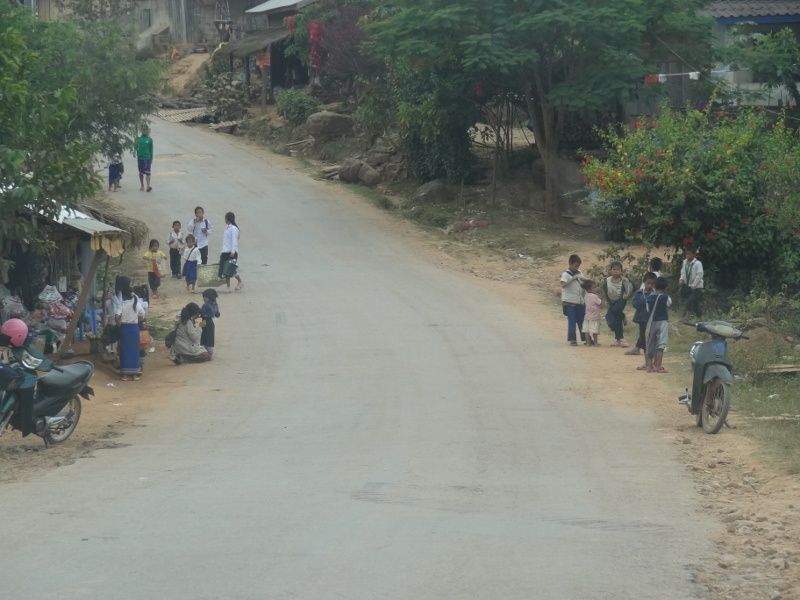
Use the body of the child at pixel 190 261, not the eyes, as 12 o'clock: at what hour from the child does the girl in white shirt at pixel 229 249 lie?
The girl in white shirt is roughly at 9 o'clock from the child.

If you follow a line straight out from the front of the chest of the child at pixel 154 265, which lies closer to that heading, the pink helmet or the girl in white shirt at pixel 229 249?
the pink helmet

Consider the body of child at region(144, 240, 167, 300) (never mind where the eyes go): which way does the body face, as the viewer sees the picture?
toward the camera

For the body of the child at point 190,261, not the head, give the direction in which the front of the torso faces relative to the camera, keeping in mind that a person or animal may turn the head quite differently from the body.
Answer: toward the camera

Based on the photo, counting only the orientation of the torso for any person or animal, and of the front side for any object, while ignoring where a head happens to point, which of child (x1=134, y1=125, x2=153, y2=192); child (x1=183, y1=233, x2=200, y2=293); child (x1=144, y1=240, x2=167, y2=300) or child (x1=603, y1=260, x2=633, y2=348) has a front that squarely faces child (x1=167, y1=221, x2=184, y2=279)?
child (x1=134, y1=125, x2=153, y2=192)

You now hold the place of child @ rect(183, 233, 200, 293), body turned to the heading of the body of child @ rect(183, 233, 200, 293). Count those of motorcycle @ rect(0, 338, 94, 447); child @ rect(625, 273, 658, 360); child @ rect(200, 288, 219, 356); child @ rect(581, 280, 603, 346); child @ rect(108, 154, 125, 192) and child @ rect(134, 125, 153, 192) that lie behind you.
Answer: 2

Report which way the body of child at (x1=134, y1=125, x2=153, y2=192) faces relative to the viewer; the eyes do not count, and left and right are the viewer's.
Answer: facing the viewer

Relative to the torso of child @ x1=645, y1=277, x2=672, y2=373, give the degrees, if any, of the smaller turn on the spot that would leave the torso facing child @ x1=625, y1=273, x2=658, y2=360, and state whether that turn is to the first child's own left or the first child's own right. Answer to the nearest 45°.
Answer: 0° — they already face them

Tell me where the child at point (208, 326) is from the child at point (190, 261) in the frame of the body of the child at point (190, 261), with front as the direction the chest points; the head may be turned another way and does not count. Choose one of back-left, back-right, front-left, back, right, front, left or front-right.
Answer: front

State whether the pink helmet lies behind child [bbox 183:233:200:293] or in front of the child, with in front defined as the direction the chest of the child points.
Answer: in front
